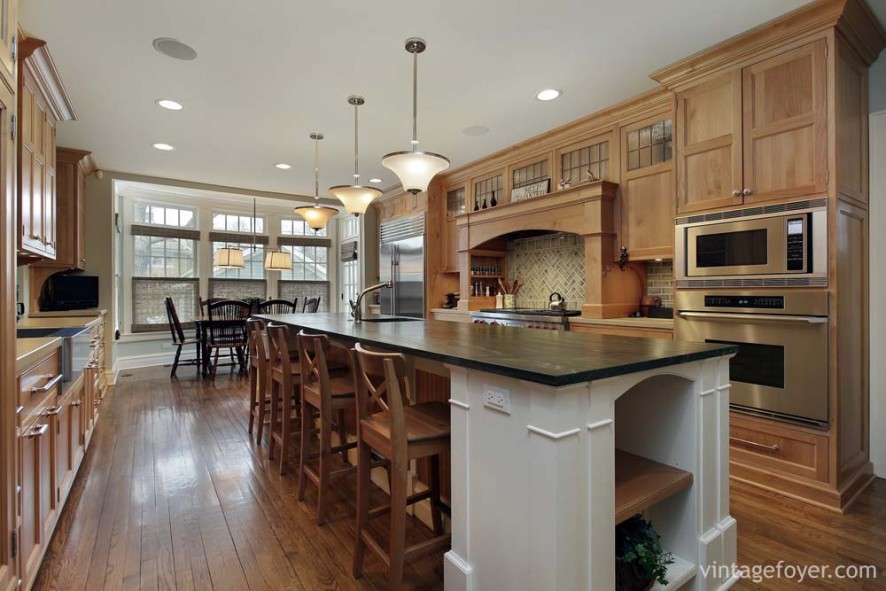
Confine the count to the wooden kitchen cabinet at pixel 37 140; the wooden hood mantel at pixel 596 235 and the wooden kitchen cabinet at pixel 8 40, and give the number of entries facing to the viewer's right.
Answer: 2

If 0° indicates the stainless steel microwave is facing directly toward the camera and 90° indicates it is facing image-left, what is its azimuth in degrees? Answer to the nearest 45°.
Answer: approximately 45°

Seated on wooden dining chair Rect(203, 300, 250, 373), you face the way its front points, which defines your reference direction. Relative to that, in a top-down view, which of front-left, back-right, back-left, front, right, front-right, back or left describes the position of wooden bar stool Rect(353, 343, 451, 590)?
back

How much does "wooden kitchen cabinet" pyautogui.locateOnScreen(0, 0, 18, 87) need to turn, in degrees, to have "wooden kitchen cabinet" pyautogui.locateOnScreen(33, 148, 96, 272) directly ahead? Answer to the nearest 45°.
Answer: approximately 90° to its left

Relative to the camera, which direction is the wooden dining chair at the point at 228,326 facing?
away from the camera

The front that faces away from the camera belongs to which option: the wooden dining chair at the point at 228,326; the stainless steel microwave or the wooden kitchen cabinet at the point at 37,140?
the wooden dining chair

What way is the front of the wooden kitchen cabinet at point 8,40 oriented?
to the viewer's right

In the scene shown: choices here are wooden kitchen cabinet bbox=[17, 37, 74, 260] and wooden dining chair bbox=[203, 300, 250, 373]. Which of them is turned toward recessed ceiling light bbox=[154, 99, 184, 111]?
the wooden kitchen cabinet

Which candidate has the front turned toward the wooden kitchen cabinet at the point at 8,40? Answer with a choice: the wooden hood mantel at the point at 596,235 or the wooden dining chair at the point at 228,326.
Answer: the wooden hood mantel

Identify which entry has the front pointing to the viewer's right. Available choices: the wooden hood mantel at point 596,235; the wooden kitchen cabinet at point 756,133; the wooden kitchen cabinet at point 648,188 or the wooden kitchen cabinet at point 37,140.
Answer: the wooden kitchen cabinet at point 37,140

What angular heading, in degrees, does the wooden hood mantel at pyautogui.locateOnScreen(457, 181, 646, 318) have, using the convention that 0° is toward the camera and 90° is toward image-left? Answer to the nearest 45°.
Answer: approximately 45°
